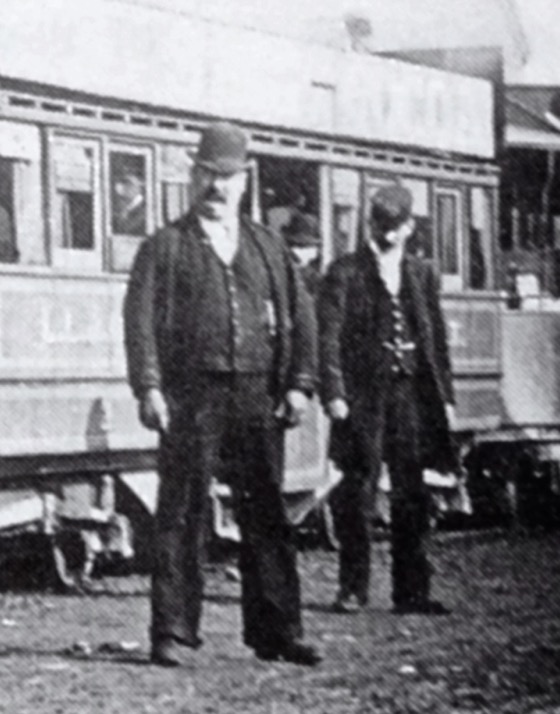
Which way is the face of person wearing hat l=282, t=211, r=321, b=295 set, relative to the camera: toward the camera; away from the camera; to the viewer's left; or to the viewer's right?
toward the camera

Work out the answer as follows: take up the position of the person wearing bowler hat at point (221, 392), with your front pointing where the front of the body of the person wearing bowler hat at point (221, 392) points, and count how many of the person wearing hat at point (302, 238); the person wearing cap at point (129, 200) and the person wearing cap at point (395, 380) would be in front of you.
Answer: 0

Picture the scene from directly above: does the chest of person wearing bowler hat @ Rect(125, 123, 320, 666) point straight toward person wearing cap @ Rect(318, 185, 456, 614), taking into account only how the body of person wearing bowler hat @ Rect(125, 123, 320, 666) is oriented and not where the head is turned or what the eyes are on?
no

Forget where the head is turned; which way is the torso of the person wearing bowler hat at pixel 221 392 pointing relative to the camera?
toward the camera

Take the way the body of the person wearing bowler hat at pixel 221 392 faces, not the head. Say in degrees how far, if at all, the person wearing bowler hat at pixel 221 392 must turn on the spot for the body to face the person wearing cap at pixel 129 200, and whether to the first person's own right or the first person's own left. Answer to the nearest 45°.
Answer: approximately 180°

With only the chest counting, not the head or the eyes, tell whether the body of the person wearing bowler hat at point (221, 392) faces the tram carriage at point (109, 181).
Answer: no

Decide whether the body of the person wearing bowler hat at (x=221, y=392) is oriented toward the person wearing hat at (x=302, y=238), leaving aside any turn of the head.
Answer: no
